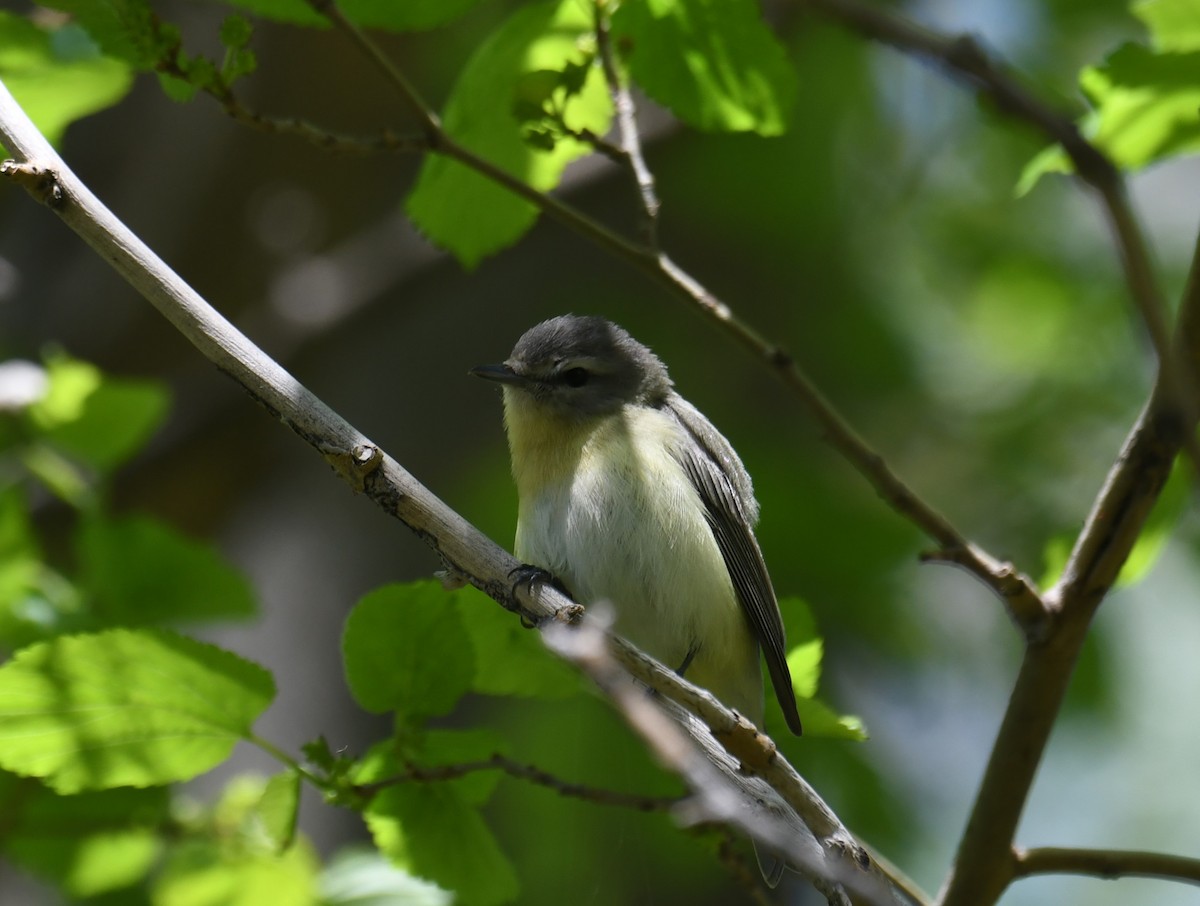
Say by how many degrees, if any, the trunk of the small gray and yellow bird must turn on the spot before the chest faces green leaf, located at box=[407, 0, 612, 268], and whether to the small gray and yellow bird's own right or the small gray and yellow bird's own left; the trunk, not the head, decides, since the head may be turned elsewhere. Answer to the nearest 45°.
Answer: approximately 90° to the small gray and yellow bird's own right

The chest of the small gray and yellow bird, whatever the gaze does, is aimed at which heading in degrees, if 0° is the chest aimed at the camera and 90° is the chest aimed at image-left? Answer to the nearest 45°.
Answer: approximately 45°

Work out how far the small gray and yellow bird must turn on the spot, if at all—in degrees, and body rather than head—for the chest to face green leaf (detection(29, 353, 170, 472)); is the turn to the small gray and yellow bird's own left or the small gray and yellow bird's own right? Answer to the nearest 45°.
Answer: approximately 45° to the small gray and yellow bird's own right

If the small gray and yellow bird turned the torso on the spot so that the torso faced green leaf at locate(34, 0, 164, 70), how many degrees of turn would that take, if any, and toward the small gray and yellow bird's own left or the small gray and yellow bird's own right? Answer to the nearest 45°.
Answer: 0° — it already faces it
